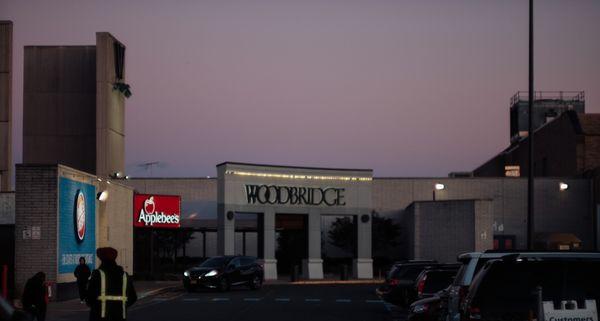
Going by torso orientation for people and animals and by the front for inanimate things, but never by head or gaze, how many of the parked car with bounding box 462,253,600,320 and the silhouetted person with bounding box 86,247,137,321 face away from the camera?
2

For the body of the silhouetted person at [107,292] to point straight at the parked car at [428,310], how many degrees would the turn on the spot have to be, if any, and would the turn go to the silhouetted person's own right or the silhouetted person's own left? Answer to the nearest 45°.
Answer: approximately 45° to the silhouetted person's own right

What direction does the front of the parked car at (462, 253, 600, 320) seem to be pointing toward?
away from the camera

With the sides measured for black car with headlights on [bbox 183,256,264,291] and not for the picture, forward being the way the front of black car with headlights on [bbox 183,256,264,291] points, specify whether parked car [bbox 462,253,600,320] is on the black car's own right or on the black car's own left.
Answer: on the black car's own left

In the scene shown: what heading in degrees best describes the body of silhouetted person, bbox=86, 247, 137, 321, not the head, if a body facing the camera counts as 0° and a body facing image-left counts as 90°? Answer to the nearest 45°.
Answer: approximately 180°

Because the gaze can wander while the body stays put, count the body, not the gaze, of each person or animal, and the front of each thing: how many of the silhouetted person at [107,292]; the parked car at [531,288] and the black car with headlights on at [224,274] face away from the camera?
2

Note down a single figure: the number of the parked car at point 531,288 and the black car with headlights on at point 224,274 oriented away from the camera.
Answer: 1

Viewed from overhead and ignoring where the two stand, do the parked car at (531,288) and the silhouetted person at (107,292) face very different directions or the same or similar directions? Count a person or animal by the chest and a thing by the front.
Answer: same or similar directions

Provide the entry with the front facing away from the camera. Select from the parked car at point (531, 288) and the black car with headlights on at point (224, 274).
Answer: the parked car at point (531, 288)

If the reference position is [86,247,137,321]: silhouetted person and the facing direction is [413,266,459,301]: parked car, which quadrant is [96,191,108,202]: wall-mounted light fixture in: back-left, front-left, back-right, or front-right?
front-left

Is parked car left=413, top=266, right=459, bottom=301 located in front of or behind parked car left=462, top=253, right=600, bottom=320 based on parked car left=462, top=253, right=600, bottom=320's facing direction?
in front
